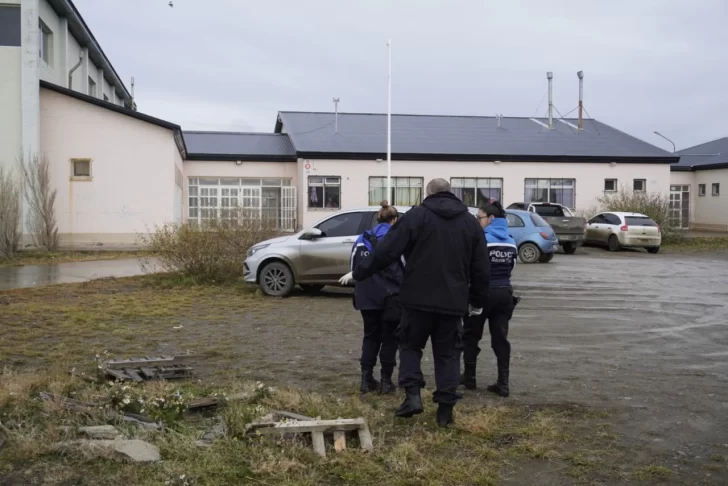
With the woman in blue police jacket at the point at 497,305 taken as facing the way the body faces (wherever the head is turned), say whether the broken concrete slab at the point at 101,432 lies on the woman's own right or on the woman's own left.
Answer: on the woman's own left

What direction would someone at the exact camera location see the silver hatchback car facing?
facing to the left of the viewer

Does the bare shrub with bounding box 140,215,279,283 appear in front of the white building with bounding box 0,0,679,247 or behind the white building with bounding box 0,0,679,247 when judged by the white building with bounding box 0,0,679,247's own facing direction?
in front

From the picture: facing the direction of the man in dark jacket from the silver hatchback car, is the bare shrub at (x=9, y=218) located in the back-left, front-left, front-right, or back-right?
back-right

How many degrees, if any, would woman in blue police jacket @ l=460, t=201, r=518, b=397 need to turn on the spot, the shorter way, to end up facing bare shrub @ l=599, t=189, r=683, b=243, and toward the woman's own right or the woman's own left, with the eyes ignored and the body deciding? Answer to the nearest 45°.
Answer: approximately 45° to the woman's own right

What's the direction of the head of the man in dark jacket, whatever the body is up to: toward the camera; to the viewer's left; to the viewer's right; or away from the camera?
away from the camera

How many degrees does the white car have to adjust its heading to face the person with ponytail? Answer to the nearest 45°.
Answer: approximately 135° to its left

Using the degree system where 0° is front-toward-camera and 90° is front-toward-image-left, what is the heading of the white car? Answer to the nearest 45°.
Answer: approximately 135°

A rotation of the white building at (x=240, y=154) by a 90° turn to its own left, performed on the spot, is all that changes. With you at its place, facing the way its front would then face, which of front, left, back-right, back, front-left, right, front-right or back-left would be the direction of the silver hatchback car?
right

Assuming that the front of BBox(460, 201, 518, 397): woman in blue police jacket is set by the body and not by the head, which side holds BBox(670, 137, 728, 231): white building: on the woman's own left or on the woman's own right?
on the woman's own right

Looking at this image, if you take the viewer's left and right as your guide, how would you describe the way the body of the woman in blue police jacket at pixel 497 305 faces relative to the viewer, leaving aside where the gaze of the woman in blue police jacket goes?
facing away from the viewer and to the left of the viewer

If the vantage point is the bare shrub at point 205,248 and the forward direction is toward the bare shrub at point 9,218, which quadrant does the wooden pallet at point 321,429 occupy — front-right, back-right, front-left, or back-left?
back-left

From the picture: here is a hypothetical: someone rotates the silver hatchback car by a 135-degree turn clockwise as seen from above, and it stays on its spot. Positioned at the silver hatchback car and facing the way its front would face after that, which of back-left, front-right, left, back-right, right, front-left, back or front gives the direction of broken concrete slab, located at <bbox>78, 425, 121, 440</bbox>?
back-right

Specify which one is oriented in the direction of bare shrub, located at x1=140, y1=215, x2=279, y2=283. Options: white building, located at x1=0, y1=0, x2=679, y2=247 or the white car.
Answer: the white building

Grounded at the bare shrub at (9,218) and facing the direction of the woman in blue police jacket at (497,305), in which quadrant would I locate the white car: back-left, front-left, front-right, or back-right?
front-left

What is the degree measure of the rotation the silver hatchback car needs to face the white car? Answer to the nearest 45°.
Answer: approximately 135° to its right

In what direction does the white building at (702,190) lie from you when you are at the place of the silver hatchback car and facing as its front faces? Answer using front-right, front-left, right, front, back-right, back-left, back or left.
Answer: back-right

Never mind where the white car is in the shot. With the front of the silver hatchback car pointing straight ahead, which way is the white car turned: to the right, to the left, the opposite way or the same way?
to the right
